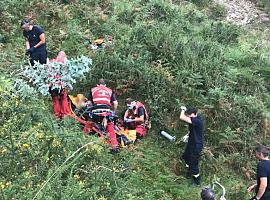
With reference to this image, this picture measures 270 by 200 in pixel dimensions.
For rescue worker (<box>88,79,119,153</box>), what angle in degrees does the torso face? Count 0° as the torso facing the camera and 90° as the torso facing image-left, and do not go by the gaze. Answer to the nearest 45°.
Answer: approximately 180°

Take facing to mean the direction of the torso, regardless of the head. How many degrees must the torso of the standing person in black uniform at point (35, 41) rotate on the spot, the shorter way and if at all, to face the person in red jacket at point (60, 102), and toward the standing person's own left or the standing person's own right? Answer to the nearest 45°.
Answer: approximately 45° to the standing person's own left

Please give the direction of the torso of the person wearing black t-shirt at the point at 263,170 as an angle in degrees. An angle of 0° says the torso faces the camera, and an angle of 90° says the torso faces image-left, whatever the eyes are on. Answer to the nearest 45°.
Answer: approximately 90°

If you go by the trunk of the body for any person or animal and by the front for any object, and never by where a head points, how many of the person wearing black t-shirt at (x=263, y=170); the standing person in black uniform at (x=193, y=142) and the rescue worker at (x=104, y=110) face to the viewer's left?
2

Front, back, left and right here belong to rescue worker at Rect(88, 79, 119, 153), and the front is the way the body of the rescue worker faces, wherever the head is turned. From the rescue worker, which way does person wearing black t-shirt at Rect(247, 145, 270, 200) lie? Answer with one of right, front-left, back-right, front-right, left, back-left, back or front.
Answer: back-right

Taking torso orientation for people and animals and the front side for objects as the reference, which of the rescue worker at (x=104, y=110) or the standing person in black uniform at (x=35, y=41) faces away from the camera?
the rescue worker

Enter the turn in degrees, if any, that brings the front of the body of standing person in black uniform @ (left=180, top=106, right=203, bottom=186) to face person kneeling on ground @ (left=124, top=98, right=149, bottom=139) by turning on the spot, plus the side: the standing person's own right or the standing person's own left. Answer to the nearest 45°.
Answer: approximately 45° to the standing person's own right

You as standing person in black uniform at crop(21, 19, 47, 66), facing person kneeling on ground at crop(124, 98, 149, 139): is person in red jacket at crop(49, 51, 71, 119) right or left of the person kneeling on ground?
right

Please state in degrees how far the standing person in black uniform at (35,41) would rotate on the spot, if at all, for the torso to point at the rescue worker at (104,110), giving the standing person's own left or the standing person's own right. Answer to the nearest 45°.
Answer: approximately 90° to the standing person's own left

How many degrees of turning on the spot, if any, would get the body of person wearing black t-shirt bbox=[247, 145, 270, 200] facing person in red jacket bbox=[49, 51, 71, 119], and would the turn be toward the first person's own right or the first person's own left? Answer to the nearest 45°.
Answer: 0° — they already face them

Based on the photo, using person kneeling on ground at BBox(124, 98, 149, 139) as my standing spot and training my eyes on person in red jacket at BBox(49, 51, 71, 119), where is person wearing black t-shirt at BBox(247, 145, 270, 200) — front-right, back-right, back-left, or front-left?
back-left

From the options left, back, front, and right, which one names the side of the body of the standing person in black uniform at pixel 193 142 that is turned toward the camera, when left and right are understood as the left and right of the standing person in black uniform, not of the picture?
left
